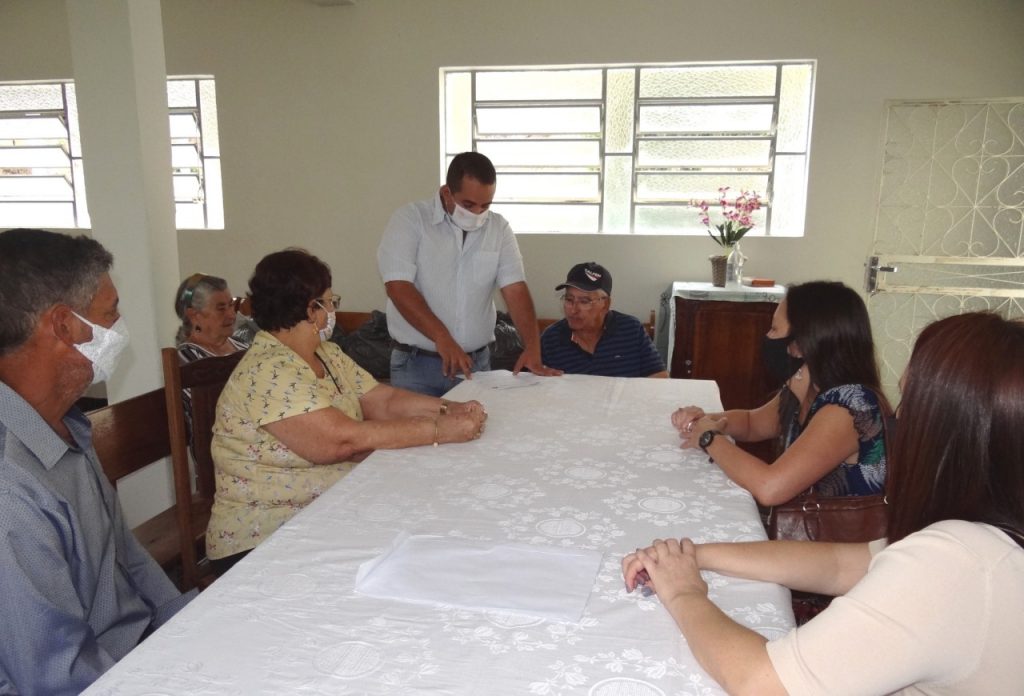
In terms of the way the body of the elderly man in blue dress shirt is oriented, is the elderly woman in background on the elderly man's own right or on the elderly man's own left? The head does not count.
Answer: on the elderly man's own left

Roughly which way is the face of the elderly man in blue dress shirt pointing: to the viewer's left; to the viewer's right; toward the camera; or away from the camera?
to the viewer's right

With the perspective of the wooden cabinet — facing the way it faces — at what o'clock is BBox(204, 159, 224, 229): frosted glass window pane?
The frosted glass window pane is roughly at 3 o'clock from the wooden cabinet.

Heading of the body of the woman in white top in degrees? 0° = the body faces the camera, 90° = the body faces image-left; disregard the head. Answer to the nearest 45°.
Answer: approximately 135°

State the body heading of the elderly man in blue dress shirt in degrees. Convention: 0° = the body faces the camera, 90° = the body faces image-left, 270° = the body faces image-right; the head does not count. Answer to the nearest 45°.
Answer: approximately 270°

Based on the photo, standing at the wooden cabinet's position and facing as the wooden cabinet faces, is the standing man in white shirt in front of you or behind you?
in front

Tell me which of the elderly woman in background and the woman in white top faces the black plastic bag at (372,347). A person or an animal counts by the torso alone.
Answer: the woman in white top

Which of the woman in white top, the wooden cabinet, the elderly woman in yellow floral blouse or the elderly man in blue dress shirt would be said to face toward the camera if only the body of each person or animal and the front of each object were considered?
the wooden cabinet

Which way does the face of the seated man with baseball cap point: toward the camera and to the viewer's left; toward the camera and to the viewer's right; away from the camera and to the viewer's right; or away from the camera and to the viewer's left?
toward the camera and to the viewer's left

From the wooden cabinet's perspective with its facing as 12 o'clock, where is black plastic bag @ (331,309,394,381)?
The black plastic bag is roughly at 3 o'clock from the wooden cabinet.

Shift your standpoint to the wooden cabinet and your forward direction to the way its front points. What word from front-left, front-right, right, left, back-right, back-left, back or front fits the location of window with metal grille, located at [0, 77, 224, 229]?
right

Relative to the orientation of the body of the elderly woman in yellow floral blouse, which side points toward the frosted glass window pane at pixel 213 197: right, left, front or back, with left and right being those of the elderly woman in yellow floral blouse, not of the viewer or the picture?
left
